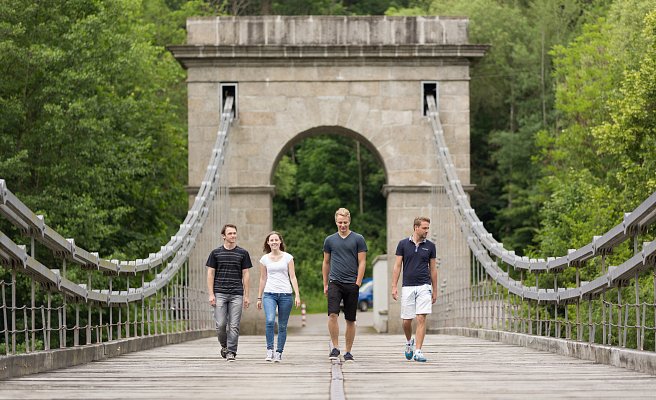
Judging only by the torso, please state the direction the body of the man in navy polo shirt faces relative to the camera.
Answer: toward the camera

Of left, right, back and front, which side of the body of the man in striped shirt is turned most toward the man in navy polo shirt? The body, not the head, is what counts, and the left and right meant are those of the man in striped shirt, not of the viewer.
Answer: left

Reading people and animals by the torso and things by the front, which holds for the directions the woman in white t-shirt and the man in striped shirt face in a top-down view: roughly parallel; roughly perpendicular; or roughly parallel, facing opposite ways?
roughly parallel

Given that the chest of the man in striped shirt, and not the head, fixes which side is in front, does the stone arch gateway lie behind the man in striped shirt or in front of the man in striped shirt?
behind

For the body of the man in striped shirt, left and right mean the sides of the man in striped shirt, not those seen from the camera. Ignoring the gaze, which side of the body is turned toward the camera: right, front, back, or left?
front

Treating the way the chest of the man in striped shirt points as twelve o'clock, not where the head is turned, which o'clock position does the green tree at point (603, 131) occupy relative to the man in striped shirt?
The green tree is roughly at 7 o'clock from the man in striped shirt.

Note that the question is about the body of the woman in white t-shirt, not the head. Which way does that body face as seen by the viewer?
toward the camera

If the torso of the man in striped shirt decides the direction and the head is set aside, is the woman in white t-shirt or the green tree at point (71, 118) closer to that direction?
the woman in white t-shirt

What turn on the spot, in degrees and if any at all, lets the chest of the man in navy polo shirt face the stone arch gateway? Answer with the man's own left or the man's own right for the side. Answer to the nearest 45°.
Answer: approximately 180°

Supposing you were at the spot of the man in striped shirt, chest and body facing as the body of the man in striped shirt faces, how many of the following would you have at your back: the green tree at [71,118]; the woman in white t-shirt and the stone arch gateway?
2

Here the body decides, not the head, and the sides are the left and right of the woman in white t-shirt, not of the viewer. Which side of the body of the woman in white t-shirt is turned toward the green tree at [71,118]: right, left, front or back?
back

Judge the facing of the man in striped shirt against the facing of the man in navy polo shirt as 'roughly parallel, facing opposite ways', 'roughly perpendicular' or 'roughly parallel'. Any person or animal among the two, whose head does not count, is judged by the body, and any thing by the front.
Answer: roughly parallel

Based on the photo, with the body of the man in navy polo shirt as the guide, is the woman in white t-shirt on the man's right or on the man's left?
on the man's right
